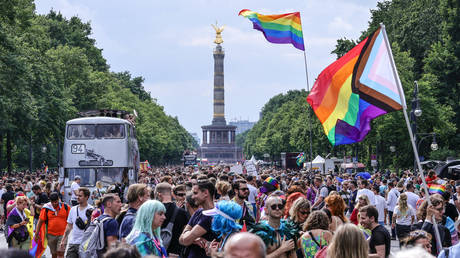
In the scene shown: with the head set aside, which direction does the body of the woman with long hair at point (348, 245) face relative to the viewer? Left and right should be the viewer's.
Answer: facing away from the viewer
